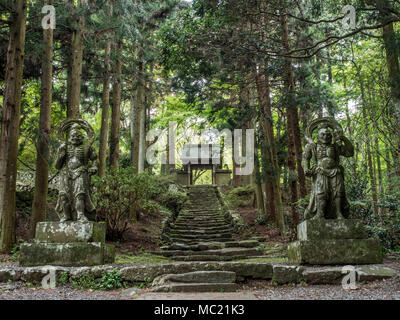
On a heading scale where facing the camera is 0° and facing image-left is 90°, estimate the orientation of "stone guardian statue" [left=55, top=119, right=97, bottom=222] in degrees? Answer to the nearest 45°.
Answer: approximately 0°

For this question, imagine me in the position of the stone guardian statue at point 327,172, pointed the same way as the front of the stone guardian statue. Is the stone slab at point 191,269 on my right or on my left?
on my right

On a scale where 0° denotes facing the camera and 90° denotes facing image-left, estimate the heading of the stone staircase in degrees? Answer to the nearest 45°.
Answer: approximately 0°

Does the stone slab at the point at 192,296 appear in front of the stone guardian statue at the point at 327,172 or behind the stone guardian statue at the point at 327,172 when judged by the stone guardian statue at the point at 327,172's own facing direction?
in front

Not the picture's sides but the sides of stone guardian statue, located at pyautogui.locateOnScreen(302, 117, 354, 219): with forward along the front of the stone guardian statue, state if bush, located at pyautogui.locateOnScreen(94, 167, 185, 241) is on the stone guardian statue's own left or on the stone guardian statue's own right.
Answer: on the stone guardian statue's own right

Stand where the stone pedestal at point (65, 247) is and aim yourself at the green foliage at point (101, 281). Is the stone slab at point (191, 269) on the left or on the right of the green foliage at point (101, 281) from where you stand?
left

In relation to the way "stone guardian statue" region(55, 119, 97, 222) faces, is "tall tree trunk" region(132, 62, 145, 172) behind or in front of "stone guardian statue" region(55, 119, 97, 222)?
behind
